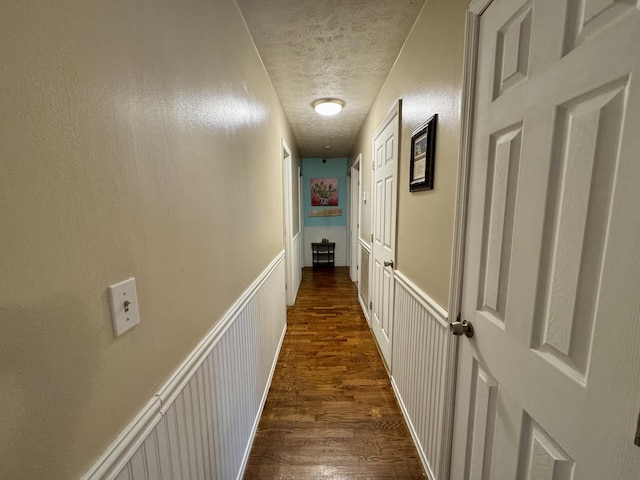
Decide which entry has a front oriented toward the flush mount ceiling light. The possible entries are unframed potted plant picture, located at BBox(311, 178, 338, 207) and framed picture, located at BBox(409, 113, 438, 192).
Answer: unframed potted plant picture, located at BBox(311, 178, 338, 207)

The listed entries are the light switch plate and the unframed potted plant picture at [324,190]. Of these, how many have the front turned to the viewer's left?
0

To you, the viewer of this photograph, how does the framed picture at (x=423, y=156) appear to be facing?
facing the viewer and to the left of the viewer

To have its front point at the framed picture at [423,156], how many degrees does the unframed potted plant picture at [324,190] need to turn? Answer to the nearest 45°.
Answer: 0° — it already faces it

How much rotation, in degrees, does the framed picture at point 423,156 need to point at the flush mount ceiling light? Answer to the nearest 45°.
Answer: approximately 90° to its right

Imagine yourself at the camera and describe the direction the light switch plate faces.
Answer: facing the viewer and to the right of the viewer

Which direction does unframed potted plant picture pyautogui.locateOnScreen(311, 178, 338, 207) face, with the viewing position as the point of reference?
facing the viewer

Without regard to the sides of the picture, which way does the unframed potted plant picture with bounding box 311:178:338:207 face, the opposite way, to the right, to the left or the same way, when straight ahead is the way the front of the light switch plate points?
to the right

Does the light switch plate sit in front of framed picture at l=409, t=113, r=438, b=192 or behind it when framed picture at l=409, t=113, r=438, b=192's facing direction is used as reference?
in front

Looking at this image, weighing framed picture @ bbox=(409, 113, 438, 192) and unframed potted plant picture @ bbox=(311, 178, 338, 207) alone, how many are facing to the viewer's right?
0

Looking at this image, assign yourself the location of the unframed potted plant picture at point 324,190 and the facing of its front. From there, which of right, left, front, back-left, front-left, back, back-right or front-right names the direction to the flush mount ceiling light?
front

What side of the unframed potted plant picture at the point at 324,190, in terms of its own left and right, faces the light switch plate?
front

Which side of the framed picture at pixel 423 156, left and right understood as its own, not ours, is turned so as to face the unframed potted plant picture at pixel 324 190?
right

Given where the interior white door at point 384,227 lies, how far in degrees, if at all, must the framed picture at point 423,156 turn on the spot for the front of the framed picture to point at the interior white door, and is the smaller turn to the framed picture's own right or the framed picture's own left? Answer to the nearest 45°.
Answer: approximately 135° to the framed picture's own right

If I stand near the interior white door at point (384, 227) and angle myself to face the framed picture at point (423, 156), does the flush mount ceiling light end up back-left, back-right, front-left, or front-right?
back-right
